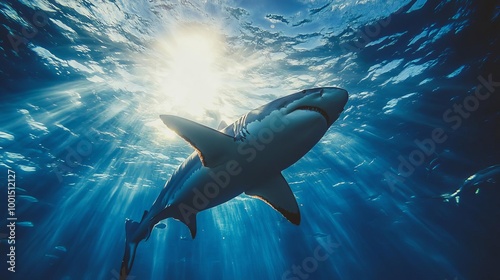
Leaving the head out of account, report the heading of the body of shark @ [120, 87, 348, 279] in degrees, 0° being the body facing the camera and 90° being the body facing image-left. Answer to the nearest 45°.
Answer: approximately 315°
